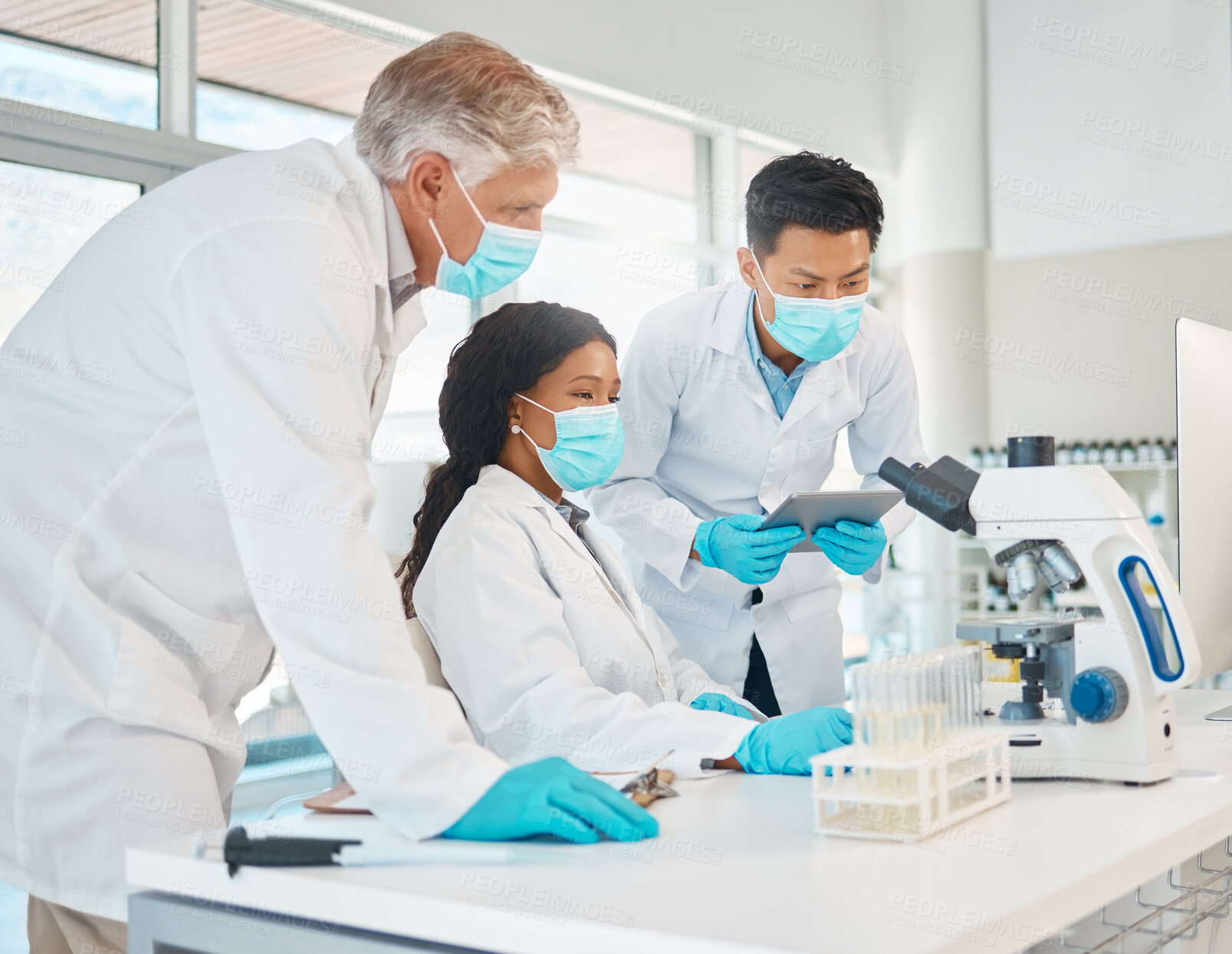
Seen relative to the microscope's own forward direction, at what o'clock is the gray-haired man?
The gray-haired man is roughly at 11 o'clock from the microscope.

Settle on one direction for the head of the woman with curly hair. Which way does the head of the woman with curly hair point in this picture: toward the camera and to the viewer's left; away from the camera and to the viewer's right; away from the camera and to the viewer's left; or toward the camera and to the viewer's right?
toward the camera and to the viewer's right

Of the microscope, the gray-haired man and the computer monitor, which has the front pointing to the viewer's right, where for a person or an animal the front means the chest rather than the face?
the gray-haired man

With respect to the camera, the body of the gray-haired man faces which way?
to the viewer's right

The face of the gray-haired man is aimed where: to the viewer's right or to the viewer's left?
to the viewer's right

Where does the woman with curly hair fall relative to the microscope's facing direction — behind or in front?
in front

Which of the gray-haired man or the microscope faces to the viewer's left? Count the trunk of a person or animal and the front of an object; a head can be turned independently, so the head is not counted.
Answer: the microscope

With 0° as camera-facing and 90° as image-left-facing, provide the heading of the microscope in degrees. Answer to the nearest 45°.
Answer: approximately 90°

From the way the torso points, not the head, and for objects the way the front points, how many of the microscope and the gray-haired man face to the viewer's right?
1
